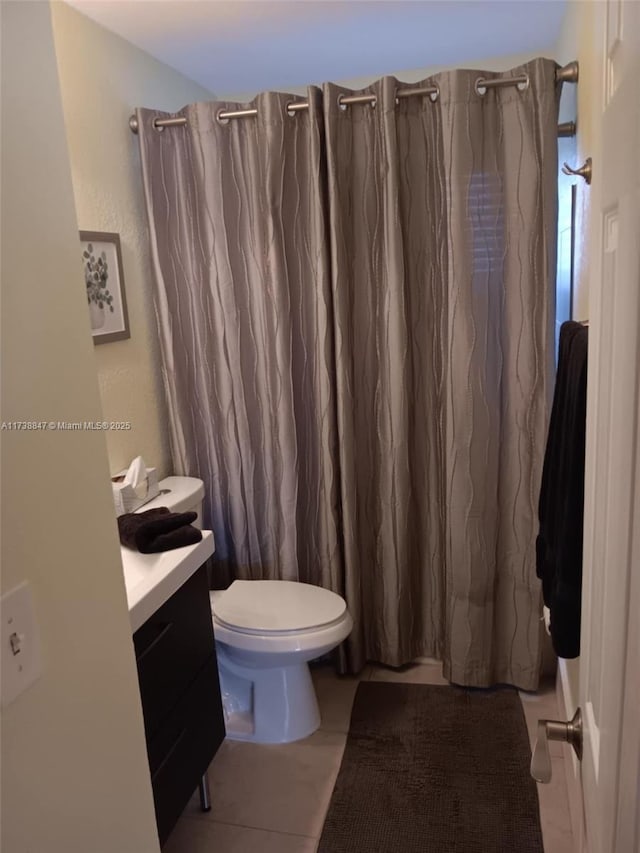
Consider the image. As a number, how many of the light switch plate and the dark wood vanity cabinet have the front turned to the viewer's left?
0

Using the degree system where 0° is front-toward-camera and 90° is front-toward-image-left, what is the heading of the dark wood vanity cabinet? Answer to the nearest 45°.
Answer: approximately 315°

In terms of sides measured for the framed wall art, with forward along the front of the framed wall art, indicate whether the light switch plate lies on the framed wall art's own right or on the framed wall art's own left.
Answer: on the framed wall art's own right

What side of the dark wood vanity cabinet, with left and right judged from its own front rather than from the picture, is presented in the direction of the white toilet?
left

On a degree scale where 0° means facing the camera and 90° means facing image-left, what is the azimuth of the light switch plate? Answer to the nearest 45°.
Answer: approximately 315°

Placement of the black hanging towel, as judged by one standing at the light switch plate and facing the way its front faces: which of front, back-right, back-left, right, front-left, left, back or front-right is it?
front-left

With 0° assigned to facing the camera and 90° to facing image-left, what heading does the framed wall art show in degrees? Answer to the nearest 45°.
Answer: approximately 315°

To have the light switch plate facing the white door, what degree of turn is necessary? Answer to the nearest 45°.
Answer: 0° — it already faces it

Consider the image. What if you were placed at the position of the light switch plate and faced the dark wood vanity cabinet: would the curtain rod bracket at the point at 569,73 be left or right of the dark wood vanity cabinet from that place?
right

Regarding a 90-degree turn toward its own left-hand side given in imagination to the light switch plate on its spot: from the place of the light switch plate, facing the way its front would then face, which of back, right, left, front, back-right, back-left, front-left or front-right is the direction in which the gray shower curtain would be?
front

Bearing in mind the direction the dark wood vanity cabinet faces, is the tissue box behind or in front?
behind

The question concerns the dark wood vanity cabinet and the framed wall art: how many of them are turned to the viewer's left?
0
